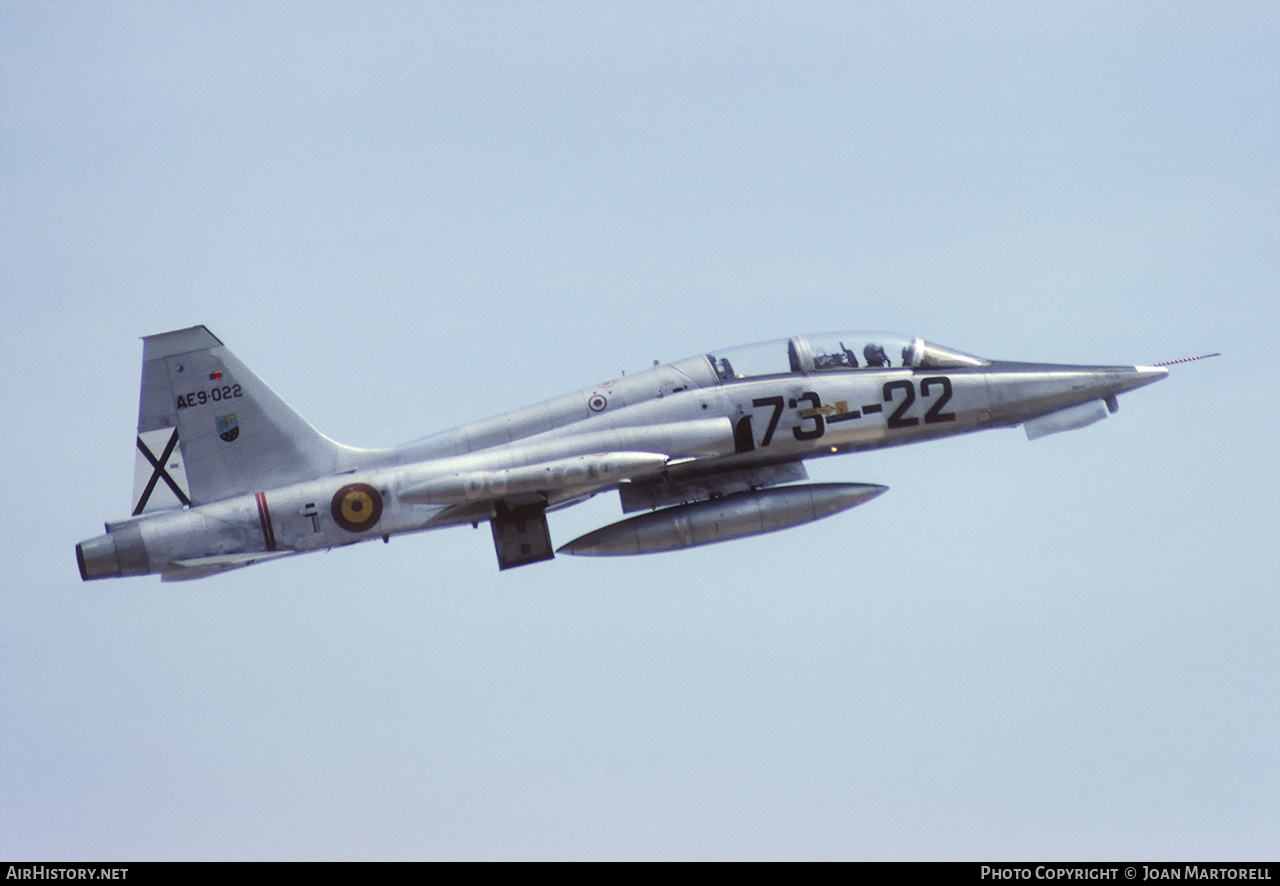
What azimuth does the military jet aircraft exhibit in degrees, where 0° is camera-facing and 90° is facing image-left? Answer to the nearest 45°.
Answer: approximately 270°
